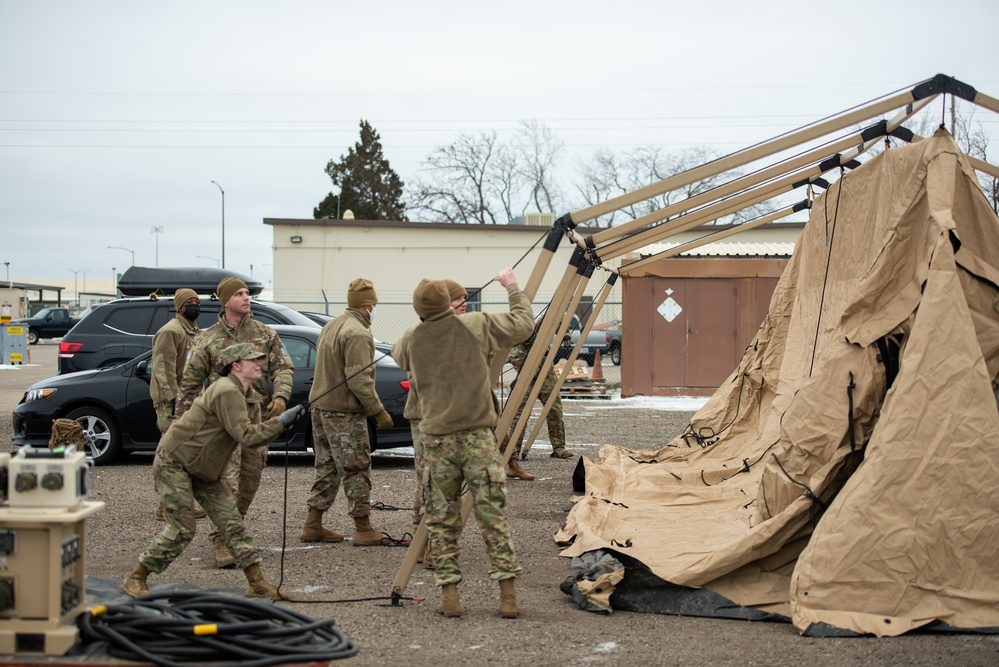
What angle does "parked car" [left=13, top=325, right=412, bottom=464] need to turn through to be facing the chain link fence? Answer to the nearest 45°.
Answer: approximately 90° to its right

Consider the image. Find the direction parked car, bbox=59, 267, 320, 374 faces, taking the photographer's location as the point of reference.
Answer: facing to the right of the viewer

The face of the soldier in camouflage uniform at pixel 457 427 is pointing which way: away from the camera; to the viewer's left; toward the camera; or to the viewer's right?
away from the camera

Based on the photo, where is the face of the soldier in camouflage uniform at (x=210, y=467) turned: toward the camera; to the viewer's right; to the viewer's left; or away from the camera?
to the viewer's right

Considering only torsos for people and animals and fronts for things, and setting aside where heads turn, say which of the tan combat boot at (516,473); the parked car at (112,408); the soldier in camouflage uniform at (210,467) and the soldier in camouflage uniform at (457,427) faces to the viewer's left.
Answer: the parked car

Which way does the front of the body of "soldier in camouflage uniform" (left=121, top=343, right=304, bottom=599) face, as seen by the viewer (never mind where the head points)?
to the viewer's right

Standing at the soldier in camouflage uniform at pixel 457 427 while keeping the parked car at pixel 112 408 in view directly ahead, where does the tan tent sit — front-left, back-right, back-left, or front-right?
back-right

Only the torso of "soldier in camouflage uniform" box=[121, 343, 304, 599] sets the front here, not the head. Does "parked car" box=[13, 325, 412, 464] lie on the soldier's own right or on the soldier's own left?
on the soldier's own left

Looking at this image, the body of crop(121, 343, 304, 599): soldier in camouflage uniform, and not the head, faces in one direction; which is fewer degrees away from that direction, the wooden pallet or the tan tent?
the tan tent

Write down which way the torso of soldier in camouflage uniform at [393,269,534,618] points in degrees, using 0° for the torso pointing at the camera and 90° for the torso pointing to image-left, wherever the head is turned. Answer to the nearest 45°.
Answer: approximately 180°

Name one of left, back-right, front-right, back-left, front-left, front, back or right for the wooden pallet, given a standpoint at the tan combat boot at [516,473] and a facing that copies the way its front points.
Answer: left

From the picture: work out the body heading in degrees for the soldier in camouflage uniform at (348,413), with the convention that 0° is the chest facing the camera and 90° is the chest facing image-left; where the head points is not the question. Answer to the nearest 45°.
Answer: approximately 225°

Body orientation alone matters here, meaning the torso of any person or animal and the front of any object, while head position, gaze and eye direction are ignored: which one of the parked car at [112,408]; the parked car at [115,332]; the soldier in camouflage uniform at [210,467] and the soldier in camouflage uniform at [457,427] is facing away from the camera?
the soldier in camouflage uniform at [457,427]

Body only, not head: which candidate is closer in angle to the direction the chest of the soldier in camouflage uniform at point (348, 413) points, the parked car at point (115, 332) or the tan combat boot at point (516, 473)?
the tan combat boot

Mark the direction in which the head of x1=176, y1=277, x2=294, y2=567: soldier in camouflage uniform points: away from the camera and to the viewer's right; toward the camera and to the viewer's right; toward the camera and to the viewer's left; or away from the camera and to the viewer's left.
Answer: toward the camera and to the viewer's right

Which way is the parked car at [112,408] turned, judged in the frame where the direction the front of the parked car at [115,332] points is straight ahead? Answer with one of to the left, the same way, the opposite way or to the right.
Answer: the opposite way
